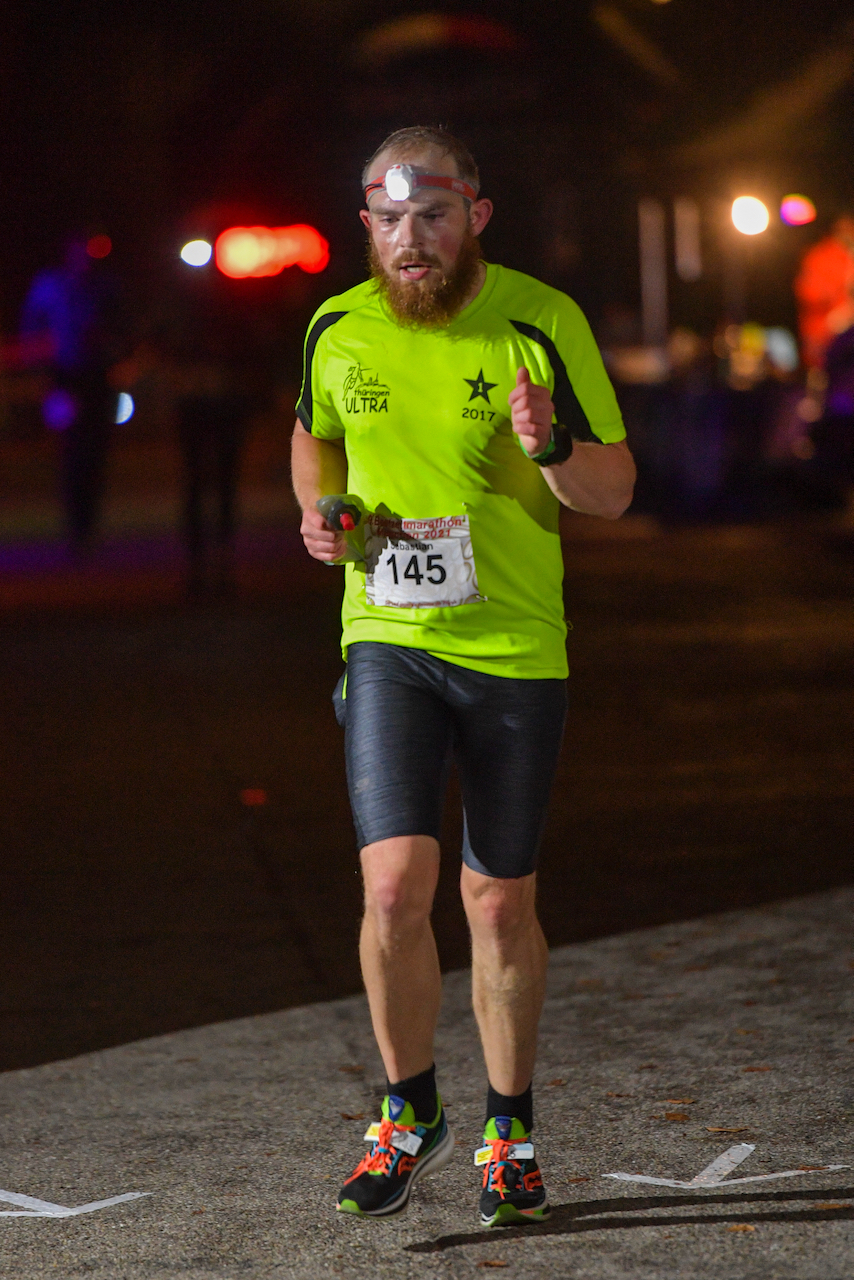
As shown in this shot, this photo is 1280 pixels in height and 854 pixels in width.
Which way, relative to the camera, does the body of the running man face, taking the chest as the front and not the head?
toward the camera

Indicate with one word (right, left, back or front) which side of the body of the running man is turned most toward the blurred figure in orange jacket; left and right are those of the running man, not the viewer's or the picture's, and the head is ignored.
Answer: back

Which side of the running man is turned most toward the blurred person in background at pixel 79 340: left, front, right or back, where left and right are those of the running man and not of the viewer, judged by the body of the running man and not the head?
back

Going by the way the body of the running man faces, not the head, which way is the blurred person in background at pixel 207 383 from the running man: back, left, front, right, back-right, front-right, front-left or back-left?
back

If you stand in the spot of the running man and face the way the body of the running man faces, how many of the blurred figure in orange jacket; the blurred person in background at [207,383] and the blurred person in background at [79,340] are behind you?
3
